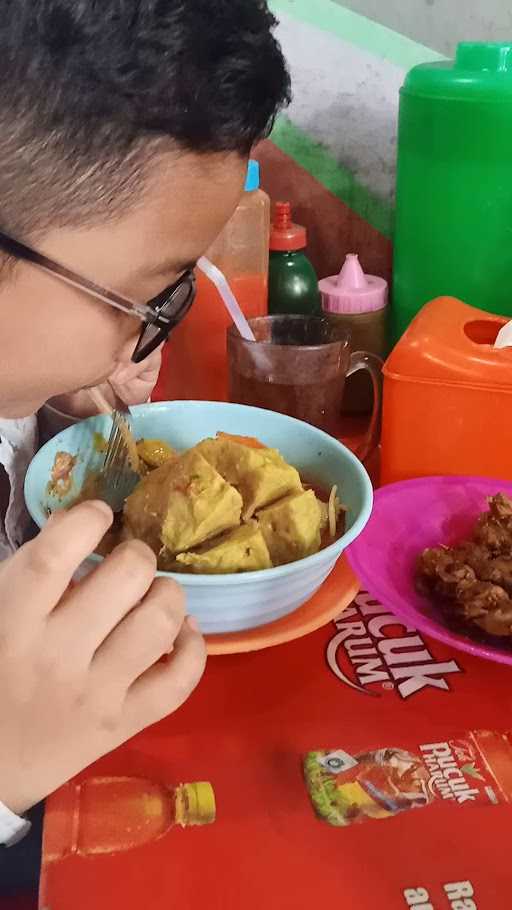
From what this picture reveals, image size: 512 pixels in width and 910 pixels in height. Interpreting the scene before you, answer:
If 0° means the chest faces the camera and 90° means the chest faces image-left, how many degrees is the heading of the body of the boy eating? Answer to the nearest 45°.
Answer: approximately 270°
